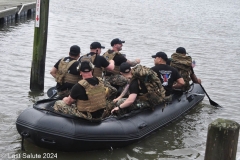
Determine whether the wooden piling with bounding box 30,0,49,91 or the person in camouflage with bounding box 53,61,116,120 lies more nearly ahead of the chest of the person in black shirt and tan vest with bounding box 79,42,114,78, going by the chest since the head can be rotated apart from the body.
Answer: the wooden piling

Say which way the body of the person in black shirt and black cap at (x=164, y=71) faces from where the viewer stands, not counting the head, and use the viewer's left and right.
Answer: facing away from the viewer and to the left of the viewer

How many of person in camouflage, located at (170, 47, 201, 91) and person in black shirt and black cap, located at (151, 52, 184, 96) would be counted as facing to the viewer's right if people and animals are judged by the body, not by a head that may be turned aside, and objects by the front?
0

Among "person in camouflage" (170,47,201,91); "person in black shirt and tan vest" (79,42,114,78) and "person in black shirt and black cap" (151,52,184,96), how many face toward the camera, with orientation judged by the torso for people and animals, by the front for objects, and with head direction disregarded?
0

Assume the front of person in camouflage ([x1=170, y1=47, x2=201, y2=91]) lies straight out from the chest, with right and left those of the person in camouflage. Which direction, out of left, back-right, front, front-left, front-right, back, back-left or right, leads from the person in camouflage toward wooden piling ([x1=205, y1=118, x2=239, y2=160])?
back
